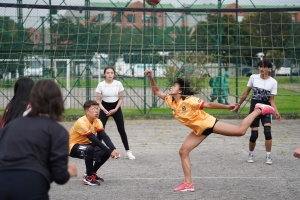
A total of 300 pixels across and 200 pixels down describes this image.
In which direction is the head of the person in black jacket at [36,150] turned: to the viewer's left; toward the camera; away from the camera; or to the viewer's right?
away from the camera

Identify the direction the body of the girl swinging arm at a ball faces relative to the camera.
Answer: to the viewer's left

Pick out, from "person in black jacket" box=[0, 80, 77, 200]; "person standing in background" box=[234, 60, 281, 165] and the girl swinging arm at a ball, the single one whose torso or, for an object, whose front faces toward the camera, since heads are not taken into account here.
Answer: the person standing in background

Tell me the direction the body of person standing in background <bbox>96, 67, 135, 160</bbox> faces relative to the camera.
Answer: toward the camera

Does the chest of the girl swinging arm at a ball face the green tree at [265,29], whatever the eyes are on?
no

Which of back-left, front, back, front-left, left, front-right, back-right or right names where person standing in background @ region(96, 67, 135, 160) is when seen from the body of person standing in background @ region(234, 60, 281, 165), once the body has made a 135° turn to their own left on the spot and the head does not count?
back-left

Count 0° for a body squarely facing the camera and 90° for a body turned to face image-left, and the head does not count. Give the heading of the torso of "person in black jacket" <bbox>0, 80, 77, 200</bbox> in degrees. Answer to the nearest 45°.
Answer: approximately 225°

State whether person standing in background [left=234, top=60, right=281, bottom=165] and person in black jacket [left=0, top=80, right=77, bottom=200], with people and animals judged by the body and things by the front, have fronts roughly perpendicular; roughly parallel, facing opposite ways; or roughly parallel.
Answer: roughly parallel, facing opposite ways

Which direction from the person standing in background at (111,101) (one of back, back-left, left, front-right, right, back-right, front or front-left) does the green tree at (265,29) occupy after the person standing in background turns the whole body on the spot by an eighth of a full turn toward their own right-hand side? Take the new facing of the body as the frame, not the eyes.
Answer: back

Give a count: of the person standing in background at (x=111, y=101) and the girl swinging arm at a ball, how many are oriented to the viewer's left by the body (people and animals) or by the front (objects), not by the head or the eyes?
1

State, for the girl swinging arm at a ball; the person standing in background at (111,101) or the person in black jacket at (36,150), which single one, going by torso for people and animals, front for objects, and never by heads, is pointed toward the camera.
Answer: the person standing in background

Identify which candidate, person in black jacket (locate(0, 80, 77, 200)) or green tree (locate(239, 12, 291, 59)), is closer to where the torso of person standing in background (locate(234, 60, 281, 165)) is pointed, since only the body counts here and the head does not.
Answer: the person in black jacket

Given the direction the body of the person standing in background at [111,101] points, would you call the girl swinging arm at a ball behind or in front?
in front

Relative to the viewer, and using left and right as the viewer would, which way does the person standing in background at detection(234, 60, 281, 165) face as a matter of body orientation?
facing the viewer

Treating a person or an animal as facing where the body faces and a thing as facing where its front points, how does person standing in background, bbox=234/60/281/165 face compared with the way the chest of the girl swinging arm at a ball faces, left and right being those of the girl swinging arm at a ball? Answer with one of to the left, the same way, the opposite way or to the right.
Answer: to the left
